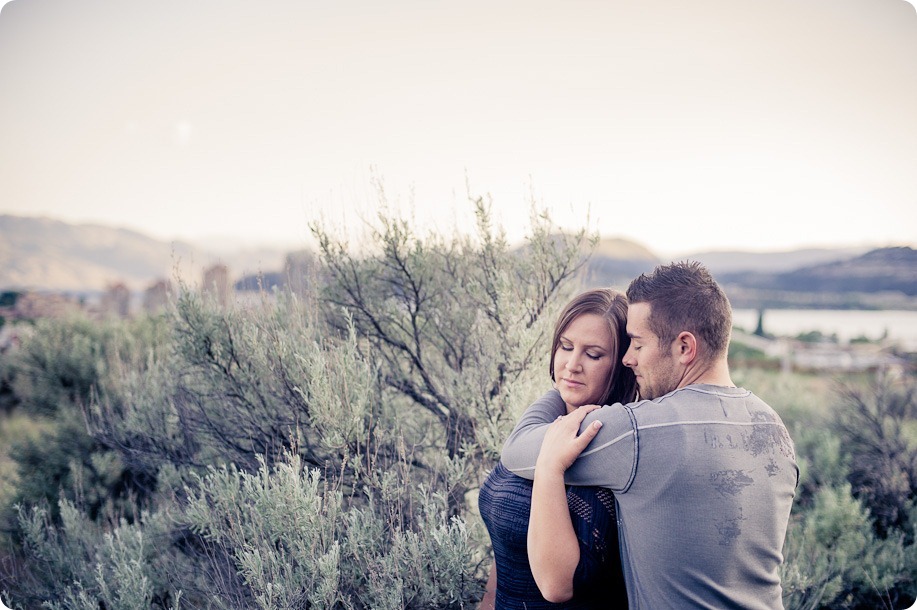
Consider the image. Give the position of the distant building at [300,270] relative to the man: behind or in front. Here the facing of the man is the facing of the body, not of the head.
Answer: in front

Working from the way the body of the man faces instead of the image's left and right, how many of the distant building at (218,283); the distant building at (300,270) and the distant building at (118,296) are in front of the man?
3

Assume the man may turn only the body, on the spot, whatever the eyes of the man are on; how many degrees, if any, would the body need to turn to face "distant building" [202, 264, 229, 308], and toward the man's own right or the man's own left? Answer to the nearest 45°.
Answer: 0° — they already face it

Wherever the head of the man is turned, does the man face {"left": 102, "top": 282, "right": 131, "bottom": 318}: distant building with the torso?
yes

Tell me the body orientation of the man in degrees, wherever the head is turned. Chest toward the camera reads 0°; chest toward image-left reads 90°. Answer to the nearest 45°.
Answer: approximately 135°

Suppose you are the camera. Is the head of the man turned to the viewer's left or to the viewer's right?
to the viewer's left

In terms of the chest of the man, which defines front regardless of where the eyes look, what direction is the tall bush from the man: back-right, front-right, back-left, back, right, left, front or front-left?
front
